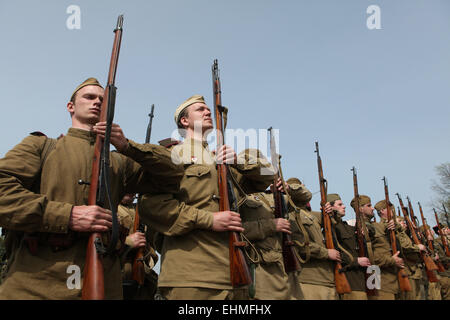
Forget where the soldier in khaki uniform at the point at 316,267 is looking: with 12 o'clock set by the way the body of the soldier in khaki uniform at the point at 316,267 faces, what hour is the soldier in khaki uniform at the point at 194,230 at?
the soldier in khaki uniform at the point at 194,230 is roughly at 2 o'clock from the soldier in khaki uniform at the point at 316,267.

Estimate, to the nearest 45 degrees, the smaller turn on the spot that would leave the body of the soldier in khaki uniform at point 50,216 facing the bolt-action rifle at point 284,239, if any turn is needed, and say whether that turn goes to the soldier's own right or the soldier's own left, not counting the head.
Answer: approximately 90° to the soldier's own left

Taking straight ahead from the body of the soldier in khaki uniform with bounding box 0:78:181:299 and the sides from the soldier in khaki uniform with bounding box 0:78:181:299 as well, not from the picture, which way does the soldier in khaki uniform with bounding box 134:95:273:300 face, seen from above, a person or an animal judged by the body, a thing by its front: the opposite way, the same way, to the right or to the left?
the same way

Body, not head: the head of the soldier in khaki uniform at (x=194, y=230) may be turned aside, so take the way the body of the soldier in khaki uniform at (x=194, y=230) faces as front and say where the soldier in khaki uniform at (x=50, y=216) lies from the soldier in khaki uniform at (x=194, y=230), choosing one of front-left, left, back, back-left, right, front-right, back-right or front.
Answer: right

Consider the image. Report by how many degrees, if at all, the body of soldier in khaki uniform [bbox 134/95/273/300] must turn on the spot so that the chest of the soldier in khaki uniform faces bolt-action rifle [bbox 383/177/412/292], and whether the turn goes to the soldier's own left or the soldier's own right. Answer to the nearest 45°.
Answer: approximately 90° to the soldier's own left

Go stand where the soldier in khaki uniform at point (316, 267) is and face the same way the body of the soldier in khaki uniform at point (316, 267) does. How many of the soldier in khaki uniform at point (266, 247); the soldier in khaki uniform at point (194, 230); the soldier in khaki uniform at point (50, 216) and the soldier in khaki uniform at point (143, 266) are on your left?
0

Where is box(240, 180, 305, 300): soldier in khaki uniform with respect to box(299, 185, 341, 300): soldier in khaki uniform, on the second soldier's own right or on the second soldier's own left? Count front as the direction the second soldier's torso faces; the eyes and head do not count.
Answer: on the second soldier's own right

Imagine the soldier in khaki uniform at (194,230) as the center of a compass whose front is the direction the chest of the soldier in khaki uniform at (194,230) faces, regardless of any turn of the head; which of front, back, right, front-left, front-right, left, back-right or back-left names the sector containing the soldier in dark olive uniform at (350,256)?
left

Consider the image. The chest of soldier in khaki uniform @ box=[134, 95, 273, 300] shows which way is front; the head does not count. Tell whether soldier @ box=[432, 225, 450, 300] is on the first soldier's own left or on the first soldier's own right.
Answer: on the first soldier's own left
